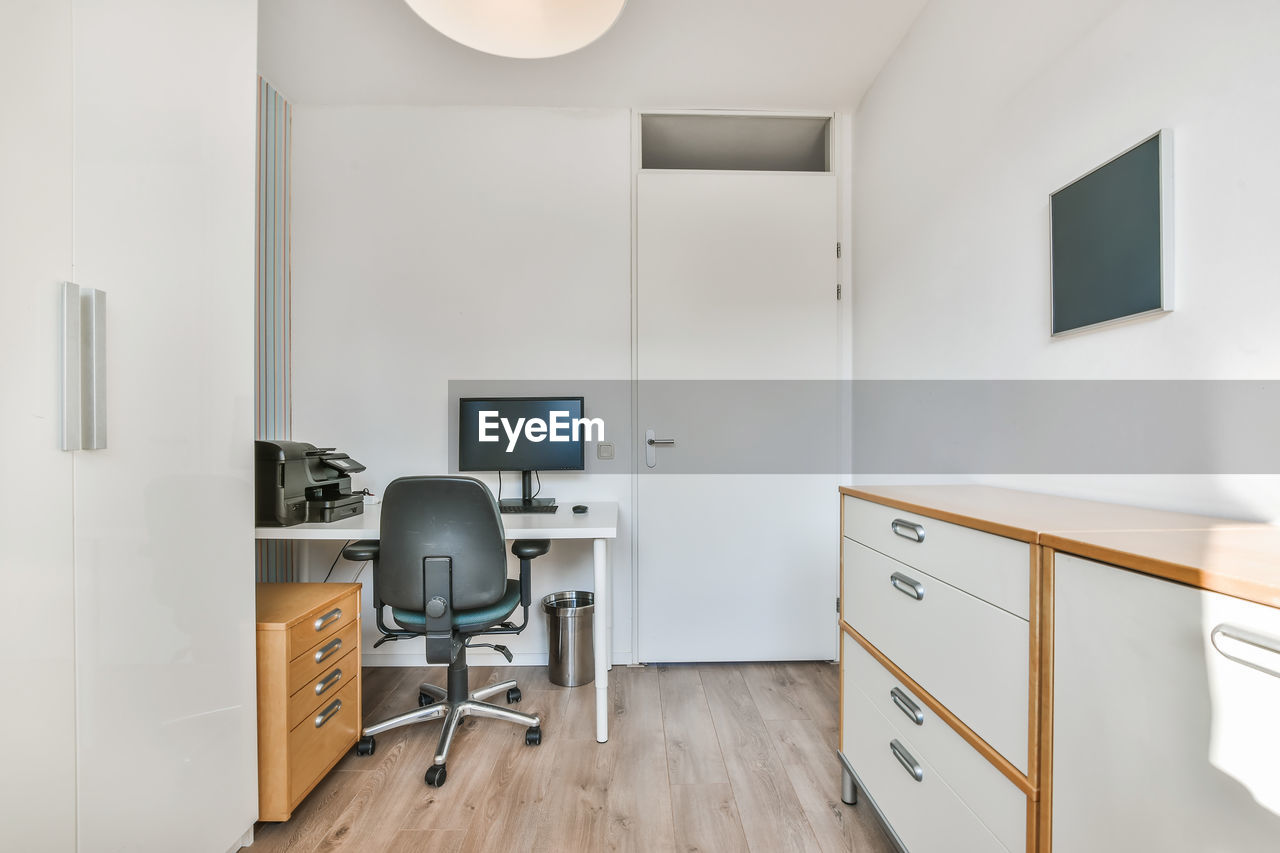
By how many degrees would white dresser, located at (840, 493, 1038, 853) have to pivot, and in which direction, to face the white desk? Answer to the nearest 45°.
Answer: approximately 45° to its right

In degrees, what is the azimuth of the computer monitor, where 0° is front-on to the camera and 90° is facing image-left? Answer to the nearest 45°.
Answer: approximately 0°

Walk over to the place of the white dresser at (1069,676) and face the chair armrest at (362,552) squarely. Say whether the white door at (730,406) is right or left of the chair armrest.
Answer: right

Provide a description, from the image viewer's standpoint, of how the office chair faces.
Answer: facing away from the viewer

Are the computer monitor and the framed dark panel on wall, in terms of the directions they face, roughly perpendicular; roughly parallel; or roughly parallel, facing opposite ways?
roughly perpendicular

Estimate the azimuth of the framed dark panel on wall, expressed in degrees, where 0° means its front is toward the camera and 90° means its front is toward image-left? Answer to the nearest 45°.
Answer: approximately 45°

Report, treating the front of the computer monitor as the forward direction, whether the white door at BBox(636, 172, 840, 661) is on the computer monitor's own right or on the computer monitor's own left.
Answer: on the computer monitor's own left

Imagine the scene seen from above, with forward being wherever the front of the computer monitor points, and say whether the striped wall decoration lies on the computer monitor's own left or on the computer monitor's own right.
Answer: on the computer monitor's own right

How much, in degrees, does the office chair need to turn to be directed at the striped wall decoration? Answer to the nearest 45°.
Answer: approximately 45° to its left

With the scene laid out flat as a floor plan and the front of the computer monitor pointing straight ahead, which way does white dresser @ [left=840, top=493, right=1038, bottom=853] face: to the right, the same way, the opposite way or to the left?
to the right

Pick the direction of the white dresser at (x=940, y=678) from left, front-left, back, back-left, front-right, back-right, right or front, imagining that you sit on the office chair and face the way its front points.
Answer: back-right
